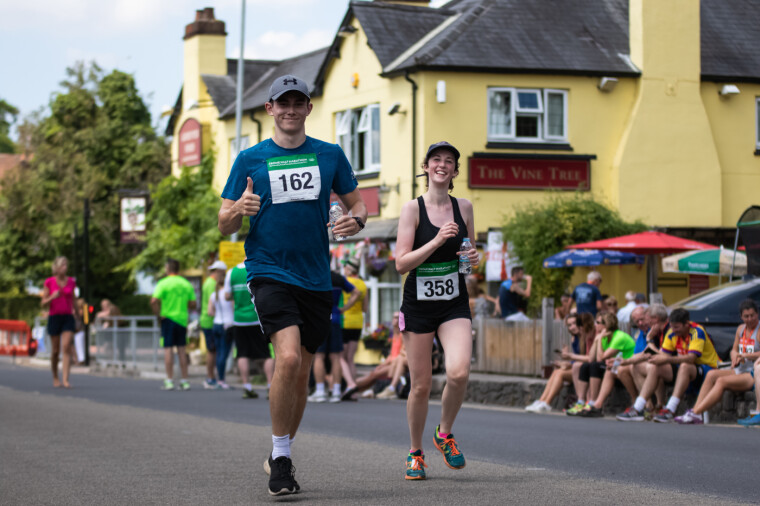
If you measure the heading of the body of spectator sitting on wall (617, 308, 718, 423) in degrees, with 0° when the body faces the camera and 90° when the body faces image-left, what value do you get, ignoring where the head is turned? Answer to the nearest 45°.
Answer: approximately 45°

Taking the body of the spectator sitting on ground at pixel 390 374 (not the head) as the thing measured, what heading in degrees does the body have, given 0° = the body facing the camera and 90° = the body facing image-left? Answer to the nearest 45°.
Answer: approximately 90°

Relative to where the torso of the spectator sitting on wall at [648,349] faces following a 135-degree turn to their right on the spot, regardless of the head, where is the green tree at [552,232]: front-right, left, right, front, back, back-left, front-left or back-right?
front

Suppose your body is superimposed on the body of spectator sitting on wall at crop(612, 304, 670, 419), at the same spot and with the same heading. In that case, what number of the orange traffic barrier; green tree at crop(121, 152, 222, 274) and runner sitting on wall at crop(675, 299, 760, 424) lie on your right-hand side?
2

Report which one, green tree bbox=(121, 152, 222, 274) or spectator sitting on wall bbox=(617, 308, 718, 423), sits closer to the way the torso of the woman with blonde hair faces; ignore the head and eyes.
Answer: the spectator sitting on wall

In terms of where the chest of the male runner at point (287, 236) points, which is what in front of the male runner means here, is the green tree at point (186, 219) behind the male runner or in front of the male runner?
behind

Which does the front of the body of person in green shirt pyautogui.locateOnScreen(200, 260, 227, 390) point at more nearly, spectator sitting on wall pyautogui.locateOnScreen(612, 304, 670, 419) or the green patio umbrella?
the green patio umbrella

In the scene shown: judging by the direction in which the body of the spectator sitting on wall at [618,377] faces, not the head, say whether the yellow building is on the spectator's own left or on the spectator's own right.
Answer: on the spectator's own right

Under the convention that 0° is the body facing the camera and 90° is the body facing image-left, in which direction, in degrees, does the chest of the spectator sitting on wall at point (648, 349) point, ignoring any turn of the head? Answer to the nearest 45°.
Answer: approximately 45°

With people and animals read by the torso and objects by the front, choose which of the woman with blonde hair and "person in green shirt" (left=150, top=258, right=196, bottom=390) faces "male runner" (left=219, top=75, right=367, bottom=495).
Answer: the woman with blonde hair

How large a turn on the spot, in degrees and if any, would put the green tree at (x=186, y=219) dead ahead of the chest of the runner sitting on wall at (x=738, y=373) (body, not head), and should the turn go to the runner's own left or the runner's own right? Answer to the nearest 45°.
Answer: approximately 90° to the runner's own right
